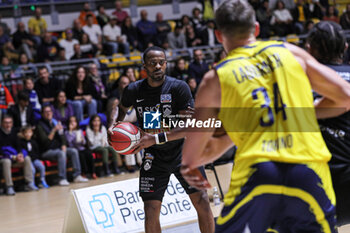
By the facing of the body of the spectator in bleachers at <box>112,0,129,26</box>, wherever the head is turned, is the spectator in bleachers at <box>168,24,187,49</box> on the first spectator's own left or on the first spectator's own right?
on the first spectator's own left

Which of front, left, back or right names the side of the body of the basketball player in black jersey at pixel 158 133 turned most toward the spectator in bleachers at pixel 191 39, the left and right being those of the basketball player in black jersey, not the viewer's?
back

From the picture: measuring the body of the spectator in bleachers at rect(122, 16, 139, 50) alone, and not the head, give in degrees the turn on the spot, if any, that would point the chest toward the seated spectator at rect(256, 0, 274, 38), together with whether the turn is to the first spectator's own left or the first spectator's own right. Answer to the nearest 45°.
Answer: approximately 45° to the first spectator's own left

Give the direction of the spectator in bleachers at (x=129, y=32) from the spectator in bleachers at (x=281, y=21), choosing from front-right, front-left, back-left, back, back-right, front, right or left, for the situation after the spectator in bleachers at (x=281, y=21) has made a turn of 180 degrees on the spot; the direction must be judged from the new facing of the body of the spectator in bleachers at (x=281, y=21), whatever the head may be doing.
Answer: back-left

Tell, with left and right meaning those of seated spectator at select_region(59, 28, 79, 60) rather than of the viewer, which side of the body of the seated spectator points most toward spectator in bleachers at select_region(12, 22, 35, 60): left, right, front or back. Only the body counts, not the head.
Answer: right

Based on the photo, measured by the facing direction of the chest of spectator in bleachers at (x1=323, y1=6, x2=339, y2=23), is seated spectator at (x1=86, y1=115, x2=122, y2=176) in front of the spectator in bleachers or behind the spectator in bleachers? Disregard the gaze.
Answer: in front

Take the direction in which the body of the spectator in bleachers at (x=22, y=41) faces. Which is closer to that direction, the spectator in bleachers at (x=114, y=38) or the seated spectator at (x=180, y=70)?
the seated spectator

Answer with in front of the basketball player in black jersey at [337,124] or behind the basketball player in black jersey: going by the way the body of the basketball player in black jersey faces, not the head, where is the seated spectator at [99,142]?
in front

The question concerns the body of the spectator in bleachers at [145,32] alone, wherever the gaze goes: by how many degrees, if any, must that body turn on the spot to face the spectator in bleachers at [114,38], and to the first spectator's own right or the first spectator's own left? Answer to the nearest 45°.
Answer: approximately 45° to the first spectator's own right

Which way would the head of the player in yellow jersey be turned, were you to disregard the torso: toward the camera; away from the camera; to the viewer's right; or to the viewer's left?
away from the camera

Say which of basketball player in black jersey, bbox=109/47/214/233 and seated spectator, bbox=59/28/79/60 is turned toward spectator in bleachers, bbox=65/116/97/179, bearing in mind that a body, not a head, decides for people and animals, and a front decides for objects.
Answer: the seated spectator
